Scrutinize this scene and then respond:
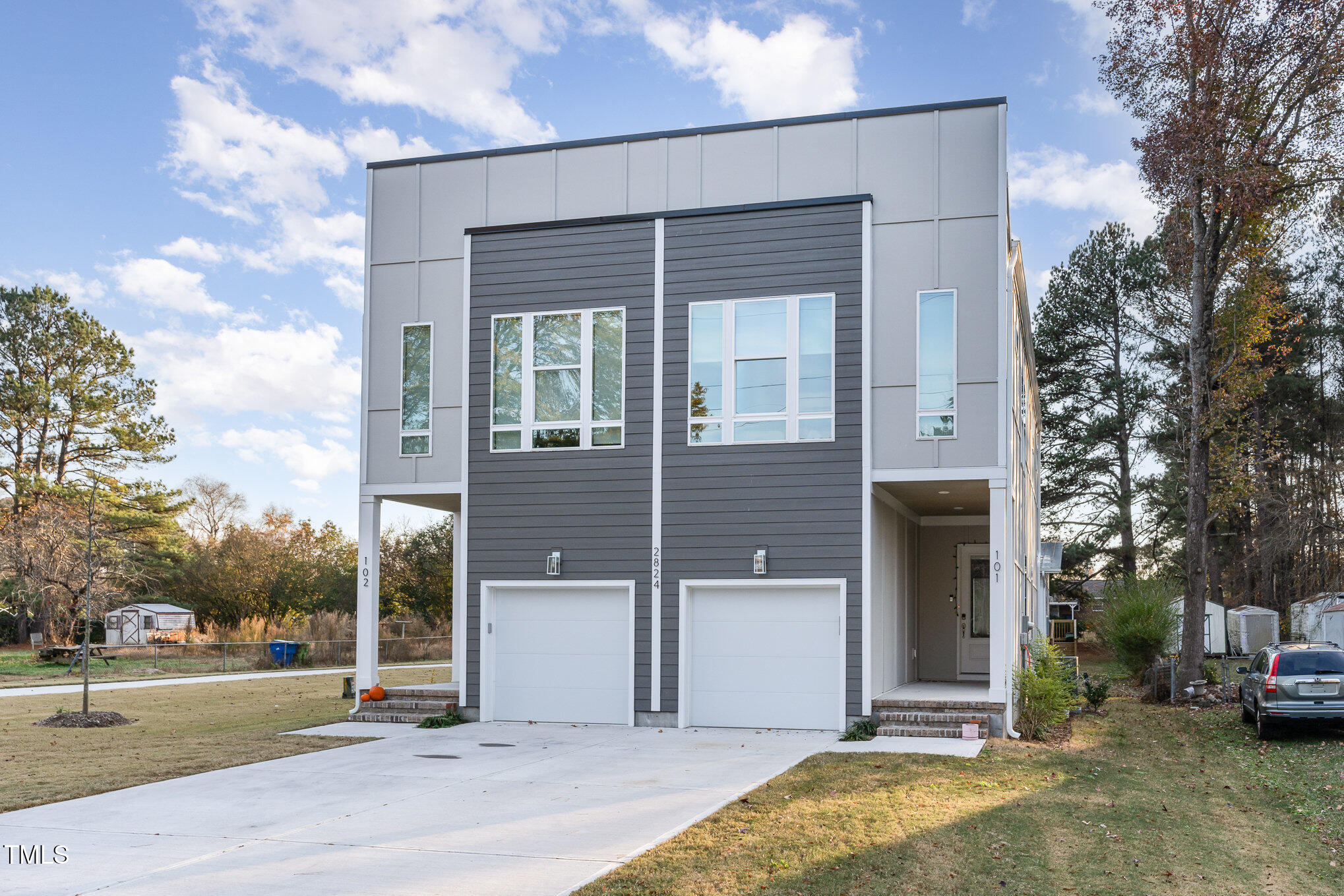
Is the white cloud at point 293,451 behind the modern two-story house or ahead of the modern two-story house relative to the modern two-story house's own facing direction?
behind

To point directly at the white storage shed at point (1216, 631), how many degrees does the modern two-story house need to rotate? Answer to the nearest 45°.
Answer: approximately 135° to its left

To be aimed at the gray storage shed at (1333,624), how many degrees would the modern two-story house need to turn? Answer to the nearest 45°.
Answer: approximately 135° to its left

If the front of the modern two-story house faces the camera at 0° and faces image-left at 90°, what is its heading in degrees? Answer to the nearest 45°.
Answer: approximately 0°

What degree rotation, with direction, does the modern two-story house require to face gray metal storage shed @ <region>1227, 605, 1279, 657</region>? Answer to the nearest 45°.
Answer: approximately 135° to its left

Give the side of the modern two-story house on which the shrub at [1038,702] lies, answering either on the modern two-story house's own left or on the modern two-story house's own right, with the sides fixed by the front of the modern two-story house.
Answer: on the modern two-story house's own left
